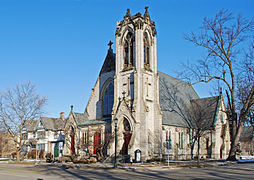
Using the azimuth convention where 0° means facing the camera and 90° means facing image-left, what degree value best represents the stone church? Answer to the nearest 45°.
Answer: approximately 45°
